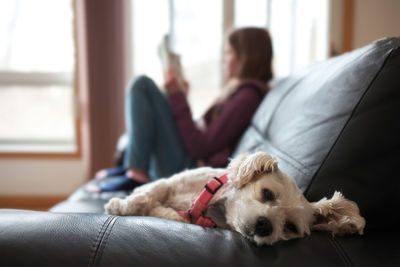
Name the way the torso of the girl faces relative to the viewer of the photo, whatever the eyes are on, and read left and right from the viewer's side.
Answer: facing to the left of the viewer

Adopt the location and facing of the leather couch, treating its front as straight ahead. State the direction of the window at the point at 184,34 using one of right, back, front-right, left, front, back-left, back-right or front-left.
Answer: right

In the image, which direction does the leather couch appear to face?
to the viewer's left

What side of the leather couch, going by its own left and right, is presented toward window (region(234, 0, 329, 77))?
right

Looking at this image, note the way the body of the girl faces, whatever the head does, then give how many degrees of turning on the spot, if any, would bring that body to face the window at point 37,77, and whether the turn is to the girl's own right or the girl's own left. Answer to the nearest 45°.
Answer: approximately 45° to the girl's own right

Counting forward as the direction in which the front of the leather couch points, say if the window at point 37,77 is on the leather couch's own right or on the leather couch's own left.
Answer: on the leather couch's own right

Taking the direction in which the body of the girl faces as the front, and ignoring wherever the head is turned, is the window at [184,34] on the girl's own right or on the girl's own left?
on the girl's own right

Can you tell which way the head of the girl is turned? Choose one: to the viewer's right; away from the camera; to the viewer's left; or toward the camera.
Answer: to the viewer's left
